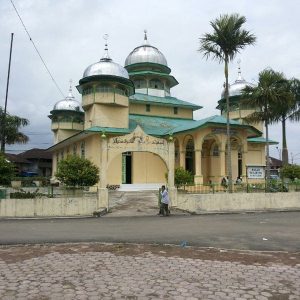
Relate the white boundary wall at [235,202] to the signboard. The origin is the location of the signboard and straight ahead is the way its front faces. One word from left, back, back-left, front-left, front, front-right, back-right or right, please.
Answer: front

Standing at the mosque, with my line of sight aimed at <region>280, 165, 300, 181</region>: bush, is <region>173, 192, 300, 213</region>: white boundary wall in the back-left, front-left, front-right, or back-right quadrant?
front-right

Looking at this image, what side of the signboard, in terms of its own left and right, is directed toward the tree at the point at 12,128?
right

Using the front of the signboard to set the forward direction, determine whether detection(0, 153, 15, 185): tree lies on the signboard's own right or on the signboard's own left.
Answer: on the signboard's own right

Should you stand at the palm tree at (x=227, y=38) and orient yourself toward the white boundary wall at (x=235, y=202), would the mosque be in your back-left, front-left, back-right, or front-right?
back-right

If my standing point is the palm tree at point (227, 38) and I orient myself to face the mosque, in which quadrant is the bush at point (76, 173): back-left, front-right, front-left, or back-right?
front-left

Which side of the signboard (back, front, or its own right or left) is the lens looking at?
front

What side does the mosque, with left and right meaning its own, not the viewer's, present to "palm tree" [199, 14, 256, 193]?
front

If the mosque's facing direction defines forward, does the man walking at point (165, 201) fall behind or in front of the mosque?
in front

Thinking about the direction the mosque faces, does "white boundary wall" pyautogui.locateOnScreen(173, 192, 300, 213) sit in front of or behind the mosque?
in front

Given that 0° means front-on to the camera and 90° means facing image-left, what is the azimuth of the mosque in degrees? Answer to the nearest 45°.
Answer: approximately 315°

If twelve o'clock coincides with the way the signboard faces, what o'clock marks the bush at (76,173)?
The bush is roughly at 2 o'clock from the signboard.

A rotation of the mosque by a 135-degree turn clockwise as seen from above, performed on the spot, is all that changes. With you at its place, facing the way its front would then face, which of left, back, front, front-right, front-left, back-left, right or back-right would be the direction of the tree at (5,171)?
front-left

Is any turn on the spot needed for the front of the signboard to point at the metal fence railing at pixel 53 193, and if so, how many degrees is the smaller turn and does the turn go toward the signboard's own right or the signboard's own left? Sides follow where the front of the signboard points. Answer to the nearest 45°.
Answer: approximately 45° to the signboard's own right

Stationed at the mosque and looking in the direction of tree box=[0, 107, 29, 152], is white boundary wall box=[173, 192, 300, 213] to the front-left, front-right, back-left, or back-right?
back-left
